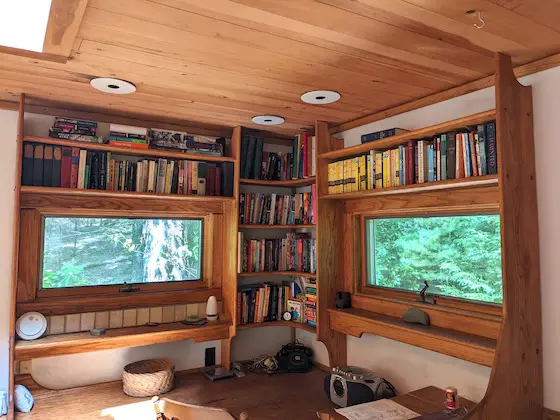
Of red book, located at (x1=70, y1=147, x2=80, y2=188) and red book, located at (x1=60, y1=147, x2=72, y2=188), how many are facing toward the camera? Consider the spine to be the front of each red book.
2

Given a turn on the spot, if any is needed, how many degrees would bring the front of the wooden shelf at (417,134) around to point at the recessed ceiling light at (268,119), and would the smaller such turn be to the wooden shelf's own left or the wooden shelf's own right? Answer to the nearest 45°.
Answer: approximately 90° to the wooden shelf's own right

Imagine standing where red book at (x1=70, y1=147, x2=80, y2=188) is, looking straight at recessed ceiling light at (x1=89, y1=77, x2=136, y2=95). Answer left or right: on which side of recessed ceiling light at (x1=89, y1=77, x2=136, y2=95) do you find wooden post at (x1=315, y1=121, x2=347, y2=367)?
left

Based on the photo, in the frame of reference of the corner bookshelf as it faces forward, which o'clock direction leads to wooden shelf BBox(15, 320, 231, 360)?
The wooden shelf is roughly at 2 o'clock from the corner bookshelf.

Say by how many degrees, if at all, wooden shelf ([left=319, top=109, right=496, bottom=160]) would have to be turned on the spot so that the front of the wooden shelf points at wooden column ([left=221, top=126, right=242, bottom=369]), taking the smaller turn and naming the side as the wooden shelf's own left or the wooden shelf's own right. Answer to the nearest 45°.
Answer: approximately 90° to the wooden shelf's own right

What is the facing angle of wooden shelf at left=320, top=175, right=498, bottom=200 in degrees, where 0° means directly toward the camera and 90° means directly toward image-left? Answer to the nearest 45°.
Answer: approximately 45°

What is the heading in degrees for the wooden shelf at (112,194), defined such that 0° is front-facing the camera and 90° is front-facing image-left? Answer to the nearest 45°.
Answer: approximately 315°
